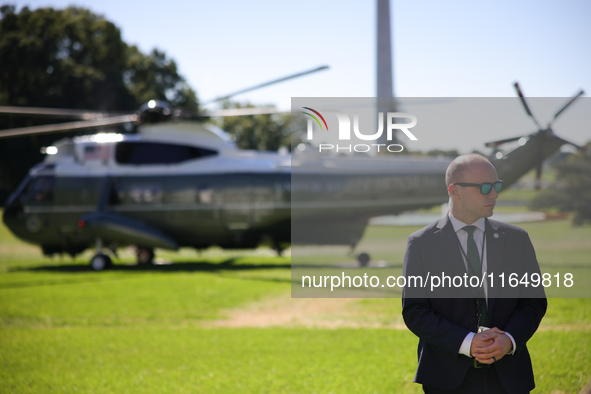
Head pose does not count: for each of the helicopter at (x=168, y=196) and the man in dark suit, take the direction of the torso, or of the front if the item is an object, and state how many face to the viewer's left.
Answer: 1

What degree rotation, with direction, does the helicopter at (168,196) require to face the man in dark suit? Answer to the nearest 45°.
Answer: approximately 90° to its left

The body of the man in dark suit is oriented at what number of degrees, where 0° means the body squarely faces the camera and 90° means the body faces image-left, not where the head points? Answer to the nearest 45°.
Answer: approximately 0°

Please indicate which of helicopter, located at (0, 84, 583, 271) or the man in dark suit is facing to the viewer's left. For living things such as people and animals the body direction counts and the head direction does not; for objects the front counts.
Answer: the helicopter

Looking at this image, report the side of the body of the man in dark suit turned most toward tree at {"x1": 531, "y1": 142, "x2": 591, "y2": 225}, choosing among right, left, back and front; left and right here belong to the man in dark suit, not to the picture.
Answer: back

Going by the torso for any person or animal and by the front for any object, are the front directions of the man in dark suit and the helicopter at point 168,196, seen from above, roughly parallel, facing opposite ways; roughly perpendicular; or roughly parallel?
roughly perpendicular

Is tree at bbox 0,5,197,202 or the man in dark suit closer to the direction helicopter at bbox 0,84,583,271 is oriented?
the tree

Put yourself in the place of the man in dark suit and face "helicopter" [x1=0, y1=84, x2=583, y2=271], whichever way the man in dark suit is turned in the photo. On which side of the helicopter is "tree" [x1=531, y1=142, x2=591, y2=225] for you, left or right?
right

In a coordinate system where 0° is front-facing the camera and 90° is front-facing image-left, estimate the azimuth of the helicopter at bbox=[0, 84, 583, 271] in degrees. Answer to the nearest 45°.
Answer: approximately 90°

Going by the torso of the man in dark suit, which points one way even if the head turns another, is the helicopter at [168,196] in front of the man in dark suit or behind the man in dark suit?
behind
